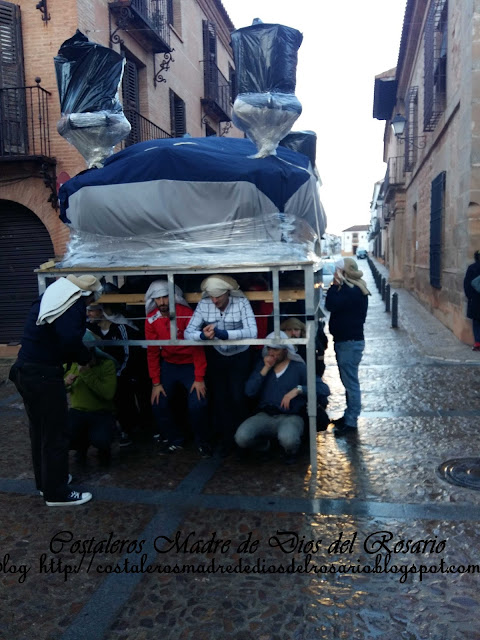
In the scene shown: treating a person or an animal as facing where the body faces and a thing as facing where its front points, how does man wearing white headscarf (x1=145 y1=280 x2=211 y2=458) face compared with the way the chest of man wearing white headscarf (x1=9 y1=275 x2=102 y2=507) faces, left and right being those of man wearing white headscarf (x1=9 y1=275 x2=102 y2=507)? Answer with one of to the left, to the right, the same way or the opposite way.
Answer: to the right

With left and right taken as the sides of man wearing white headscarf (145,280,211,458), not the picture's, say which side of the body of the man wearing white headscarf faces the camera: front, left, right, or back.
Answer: front

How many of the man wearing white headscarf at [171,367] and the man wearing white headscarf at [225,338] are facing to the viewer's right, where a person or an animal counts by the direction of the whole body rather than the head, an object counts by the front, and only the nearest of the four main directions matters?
0

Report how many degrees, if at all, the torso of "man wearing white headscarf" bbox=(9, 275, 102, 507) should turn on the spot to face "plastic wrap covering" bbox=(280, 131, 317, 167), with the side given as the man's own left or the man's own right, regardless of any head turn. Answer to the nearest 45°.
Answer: approximately 45° to the man's own left

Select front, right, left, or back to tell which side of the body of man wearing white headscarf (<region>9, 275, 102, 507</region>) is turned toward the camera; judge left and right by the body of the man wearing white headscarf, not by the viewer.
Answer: right

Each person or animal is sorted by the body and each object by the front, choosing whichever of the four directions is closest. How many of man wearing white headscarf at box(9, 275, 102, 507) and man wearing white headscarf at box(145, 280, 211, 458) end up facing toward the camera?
1

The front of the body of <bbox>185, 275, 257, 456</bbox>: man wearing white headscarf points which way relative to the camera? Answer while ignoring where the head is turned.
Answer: toward the camera

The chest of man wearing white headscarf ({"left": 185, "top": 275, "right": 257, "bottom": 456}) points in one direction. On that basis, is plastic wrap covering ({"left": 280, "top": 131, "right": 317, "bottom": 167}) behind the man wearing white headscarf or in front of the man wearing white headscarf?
behind

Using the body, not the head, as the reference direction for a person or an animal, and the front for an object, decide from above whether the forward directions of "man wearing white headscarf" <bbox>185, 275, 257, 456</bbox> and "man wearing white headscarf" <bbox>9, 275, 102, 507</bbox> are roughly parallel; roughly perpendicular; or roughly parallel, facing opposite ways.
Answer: roughly perpendicular

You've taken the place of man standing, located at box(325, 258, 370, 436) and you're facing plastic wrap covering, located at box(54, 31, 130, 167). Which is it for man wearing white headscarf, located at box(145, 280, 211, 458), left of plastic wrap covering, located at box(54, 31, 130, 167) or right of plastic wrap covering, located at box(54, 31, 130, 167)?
left

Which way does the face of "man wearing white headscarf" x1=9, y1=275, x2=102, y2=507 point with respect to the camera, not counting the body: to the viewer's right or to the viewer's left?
to the viewer's right
